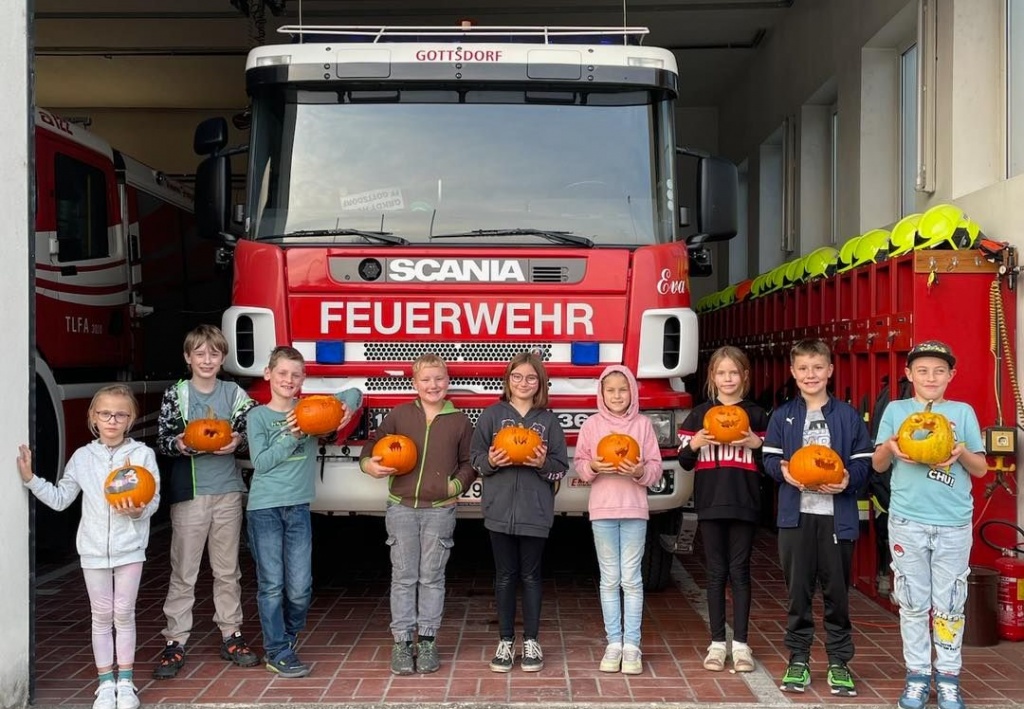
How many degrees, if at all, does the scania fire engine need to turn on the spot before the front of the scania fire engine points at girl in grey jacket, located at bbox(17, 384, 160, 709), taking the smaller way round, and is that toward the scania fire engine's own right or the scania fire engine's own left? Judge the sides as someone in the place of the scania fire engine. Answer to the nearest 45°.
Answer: approximately 45° to the scania fire engine's own right

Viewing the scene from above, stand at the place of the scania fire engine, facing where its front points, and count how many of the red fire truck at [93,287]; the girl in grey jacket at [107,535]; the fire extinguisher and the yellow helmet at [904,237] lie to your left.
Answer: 2

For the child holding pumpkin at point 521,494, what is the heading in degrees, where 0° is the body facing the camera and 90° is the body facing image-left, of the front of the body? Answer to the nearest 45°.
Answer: approximately 0°

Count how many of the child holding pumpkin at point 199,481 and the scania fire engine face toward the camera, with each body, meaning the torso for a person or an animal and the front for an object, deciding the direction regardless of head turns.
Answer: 2

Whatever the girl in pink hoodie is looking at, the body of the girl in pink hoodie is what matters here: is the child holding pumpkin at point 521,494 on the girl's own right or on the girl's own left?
on the girl's own right

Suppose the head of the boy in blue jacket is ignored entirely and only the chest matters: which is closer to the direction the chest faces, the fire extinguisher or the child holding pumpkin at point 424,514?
the child holding pumpkin

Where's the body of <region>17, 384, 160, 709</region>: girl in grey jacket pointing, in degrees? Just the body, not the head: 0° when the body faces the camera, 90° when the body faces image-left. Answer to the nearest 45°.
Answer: approximately 0°

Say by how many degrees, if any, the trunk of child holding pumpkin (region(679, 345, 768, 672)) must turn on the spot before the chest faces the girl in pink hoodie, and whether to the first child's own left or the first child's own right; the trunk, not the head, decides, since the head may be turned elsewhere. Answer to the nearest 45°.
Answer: approximately 90° to the first child's own right
